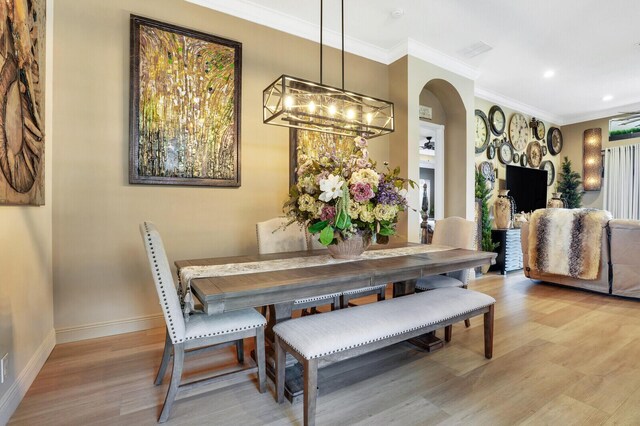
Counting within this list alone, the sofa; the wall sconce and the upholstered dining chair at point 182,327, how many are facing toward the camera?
1

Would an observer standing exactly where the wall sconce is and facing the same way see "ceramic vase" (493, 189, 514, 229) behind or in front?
in front

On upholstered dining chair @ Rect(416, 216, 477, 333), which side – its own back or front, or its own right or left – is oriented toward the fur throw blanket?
back

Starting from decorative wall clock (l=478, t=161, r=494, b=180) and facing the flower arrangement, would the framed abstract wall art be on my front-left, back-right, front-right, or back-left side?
front-right

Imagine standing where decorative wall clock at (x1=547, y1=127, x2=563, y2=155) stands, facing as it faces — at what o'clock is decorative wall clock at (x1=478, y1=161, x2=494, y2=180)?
decorative wall clock at (x1=478, y1=161, x2=494, y2=180) is roughly at 2 o'clock from decorative wall clock at (x1=547, y1=127, x2=563, y2=155).

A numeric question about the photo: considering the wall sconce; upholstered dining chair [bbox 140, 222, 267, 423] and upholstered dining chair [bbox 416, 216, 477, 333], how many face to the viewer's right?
1

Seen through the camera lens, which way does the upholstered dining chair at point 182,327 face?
facing to the right of the viewer

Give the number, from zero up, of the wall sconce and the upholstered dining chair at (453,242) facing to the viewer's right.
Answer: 0

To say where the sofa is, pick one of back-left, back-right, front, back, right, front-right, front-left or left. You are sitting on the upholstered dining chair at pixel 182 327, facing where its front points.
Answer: front

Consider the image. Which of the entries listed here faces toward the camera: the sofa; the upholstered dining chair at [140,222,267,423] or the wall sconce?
the wall sconce

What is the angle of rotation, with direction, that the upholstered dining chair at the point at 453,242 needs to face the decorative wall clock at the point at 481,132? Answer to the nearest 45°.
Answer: approximately 135° to its right

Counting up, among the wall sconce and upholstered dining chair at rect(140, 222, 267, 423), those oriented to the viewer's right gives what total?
1

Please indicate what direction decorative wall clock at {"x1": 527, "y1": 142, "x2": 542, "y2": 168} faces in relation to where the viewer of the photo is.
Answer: facing the viewer and to the right of the viewer

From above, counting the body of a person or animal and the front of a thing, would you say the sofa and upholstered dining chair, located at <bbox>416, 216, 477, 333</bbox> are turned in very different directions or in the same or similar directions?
very different directions
